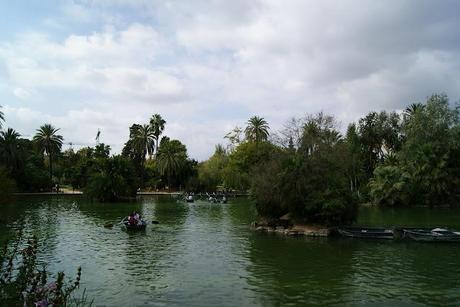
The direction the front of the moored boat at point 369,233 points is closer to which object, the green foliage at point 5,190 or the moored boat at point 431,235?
the green foliage

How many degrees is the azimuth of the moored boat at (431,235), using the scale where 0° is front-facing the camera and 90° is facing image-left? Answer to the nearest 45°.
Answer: approximately 90°

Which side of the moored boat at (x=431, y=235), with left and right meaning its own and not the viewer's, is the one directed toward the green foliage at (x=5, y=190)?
front

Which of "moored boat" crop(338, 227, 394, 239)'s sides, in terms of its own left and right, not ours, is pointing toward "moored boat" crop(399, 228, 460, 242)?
back

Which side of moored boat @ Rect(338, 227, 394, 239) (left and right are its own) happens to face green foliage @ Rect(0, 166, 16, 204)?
front

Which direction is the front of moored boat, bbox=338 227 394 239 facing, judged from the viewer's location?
facing to the left of the viewer

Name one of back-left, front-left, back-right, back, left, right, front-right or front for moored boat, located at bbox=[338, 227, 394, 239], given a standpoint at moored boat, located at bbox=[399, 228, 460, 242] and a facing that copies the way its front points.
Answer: front

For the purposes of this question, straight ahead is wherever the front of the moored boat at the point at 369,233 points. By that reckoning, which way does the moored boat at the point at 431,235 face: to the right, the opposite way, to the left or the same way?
the same way

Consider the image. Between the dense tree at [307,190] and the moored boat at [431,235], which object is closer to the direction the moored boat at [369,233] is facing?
the dense tree

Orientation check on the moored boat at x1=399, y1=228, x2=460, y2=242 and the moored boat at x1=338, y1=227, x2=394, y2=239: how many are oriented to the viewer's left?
2

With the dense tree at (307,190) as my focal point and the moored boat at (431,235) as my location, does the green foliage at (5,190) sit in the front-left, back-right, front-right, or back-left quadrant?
front-left
